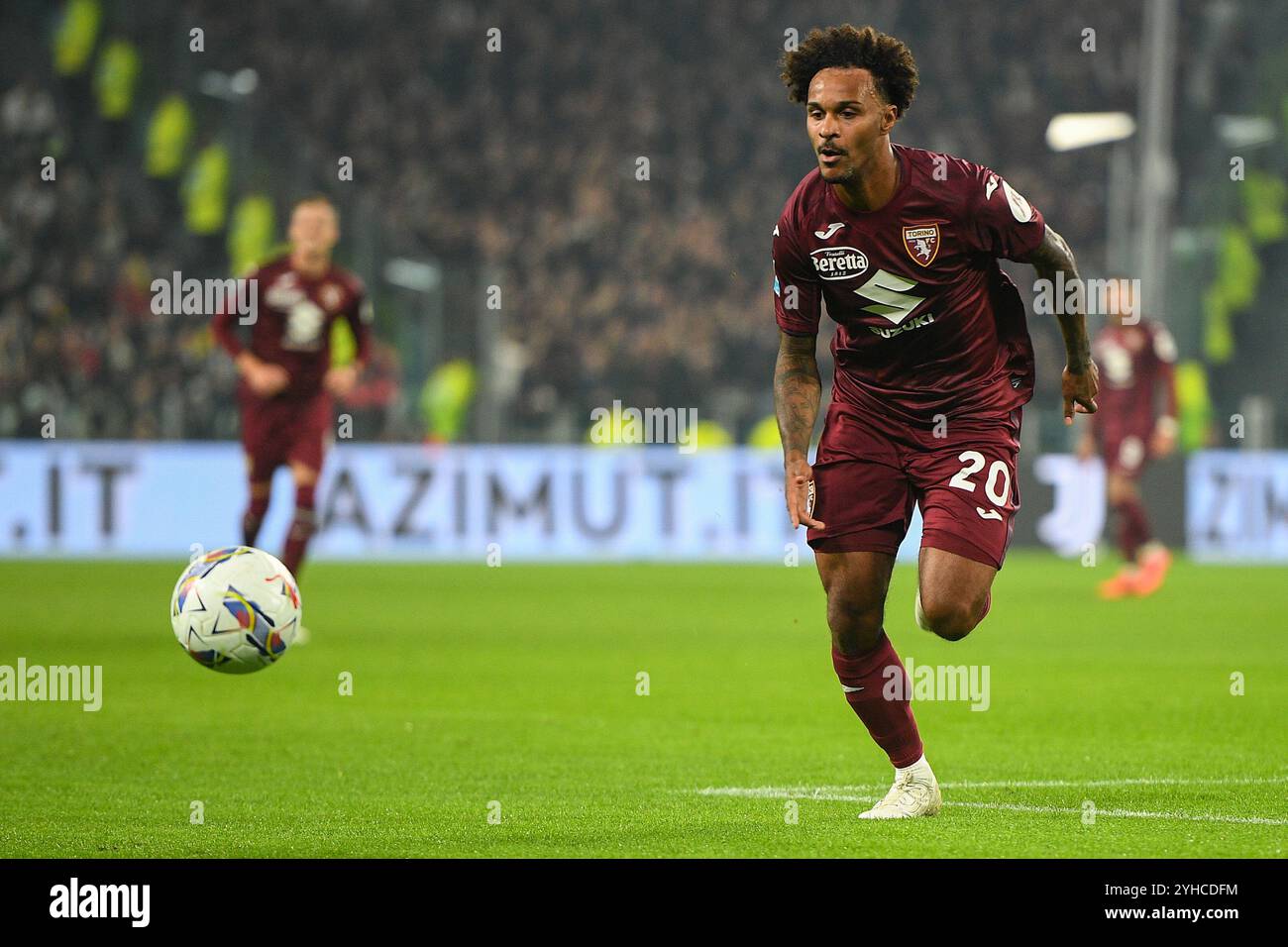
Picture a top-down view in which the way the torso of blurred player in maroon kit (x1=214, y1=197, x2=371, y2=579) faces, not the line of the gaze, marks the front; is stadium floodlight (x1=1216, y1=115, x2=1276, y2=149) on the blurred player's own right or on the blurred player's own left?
on the blurred player's own left

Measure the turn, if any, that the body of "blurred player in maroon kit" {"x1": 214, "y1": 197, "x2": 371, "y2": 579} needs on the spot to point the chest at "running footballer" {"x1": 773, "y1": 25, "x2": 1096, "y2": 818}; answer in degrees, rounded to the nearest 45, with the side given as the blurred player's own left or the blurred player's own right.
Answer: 0° — they already face them

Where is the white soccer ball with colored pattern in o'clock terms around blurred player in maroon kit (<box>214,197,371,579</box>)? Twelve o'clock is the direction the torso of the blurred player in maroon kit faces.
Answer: The white soccer ball with colored pattern is roughly at 12 o'clock from the blurred player in maroon kit.

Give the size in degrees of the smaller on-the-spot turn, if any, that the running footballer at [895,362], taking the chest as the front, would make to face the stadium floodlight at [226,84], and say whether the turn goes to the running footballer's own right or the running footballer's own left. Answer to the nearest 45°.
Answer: approximately 90° to the running footballer's own right

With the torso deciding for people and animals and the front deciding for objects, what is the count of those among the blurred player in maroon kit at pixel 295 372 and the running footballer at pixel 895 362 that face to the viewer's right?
0

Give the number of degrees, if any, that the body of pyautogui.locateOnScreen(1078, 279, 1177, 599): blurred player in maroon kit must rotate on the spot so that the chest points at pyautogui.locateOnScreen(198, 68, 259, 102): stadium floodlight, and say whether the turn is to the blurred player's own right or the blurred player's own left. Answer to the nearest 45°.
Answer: approximately 90° to the blurred player's own right

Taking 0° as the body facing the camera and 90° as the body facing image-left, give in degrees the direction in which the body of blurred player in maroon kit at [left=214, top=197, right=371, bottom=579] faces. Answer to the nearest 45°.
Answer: approximately 0°

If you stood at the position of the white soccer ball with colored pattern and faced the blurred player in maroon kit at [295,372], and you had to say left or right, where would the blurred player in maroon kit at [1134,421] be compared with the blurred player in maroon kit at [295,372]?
right

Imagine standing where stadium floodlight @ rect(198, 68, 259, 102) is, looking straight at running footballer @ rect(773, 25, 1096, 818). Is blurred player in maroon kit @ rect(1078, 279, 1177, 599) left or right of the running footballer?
left

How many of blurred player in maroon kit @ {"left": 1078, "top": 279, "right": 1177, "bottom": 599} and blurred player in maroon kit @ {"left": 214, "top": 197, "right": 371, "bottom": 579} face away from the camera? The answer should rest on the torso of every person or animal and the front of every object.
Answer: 0

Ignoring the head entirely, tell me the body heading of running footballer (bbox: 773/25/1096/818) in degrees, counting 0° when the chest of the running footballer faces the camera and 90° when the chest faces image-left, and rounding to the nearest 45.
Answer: approximately 45°
